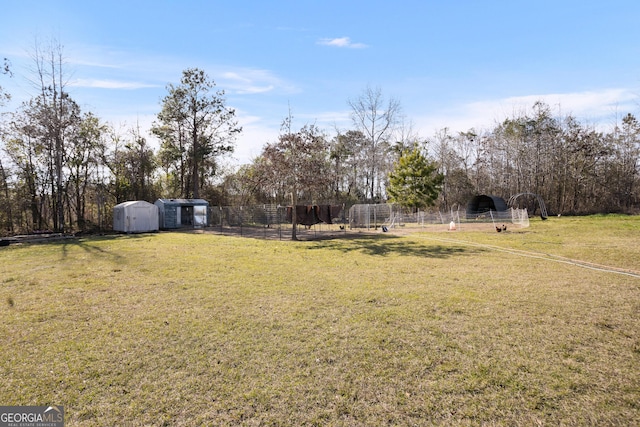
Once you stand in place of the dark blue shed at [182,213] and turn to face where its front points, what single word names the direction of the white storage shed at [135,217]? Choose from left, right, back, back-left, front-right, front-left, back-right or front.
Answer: front-right

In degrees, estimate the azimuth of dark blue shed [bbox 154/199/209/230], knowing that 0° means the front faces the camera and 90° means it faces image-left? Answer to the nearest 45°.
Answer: approximately 0°

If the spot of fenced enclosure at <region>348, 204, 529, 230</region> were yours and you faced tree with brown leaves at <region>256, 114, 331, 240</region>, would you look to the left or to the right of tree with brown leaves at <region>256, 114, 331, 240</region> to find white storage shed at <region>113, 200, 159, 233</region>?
right

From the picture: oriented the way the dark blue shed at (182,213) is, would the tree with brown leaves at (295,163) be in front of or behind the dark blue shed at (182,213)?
in front

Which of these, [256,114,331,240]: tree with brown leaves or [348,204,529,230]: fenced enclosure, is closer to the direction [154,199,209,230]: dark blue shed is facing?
the tree with brown leaves

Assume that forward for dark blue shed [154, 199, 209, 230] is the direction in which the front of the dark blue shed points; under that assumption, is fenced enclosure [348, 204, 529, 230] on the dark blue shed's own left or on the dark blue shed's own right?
on the dark blue shed's own left
